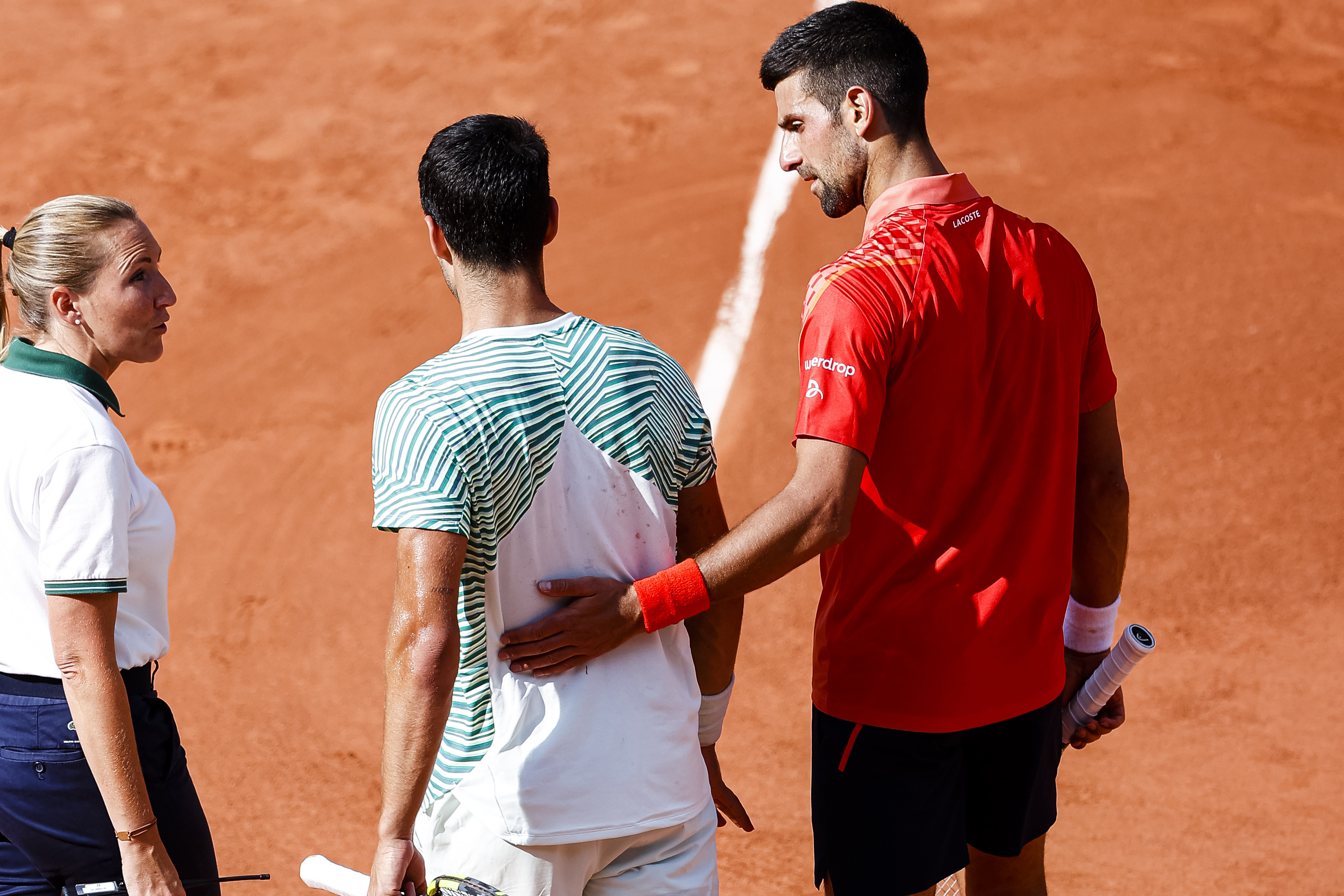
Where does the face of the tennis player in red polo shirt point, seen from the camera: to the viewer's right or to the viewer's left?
to the viewer's left

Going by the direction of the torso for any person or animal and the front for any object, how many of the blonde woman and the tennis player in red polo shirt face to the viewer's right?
1

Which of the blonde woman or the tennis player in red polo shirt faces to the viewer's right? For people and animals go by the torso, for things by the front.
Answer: the blonde woman

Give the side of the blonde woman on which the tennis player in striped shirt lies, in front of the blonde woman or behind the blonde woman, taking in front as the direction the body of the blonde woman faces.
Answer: in front

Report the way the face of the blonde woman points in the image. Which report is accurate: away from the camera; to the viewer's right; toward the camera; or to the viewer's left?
to the viewer's right

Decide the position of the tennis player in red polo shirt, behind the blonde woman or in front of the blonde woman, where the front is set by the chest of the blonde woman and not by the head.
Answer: in front

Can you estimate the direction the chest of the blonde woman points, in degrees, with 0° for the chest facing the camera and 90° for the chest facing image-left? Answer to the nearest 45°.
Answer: approximately 270°
